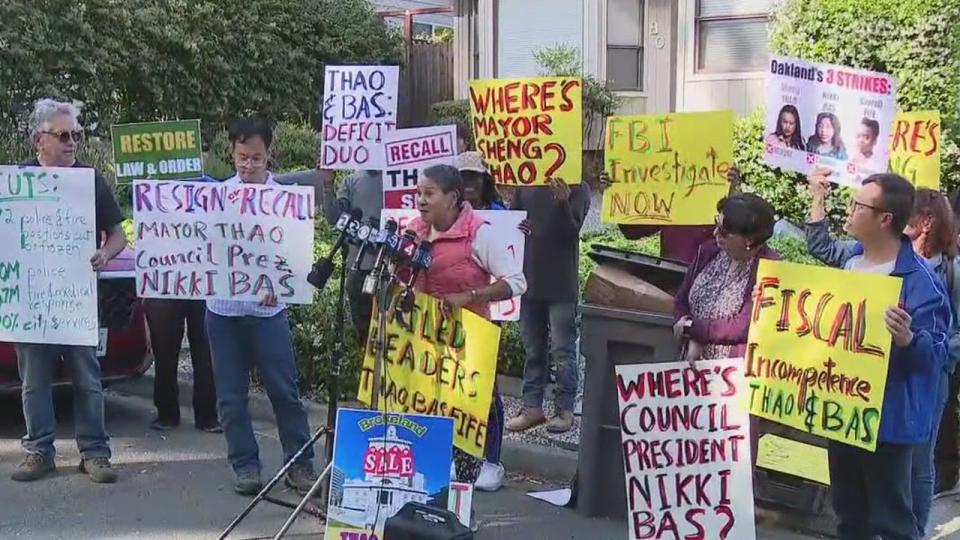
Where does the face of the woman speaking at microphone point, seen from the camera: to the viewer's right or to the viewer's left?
to the viewer's left

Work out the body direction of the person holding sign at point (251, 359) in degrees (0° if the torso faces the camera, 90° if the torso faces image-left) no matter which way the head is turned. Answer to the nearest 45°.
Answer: approximately 0°

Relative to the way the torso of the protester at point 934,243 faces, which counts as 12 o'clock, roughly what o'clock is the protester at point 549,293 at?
the protester at point 549,293 is roughly at 1 o'clock from the protester at point 934,243.

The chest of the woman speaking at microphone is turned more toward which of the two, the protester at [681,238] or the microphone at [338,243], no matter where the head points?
the microphone

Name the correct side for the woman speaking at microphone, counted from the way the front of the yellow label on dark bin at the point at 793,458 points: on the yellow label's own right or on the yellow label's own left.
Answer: on the yellow label's own right

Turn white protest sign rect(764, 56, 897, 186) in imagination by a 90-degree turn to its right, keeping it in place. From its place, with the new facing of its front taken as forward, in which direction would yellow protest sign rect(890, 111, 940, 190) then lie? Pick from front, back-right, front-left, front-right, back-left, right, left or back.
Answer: back-right

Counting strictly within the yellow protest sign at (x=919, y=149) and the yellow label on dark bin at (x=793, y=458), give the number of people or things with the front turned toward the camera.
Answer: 2

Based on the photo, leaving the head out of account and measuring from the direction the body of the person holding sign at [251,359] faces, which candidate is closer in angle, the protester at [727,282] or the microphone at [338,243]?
the microphone
